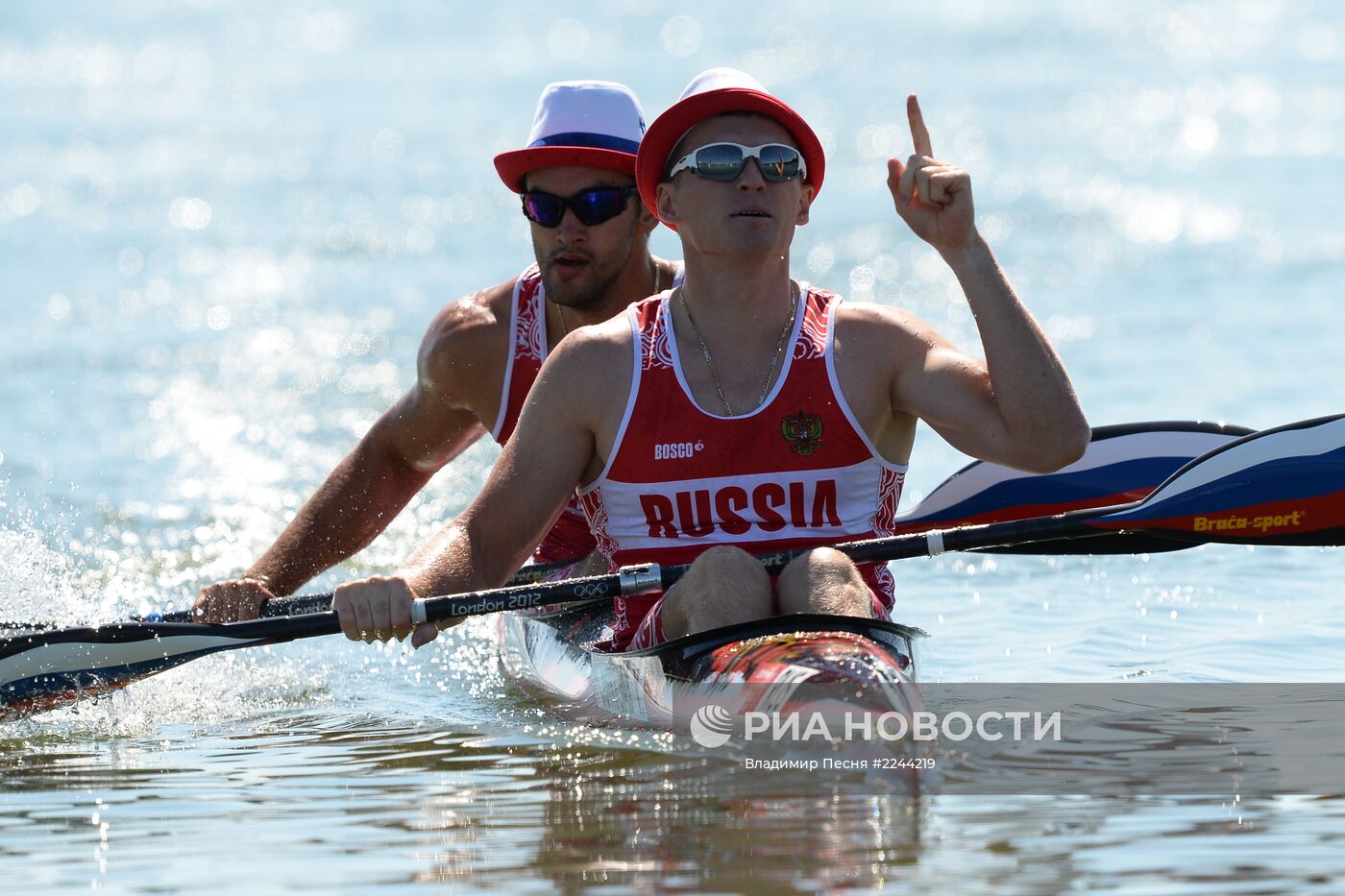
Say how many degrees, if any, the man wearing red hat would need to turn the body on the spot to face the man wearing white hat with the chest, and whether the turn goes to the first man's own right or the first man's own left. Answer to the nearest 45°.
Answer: approximately 135° to the first man's own right

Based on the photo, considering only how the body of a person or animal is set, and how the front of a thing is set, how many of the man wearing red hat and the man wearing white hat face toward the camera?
2

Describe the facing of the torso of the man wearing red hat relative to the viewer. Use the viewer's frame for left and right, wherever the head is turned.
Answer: facing the viewer

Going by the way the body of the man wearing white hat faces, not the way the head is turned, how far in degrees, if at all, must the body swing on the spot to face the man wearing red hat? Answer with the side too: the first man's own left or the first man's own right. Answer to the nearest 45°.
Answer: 0° — they already face them
